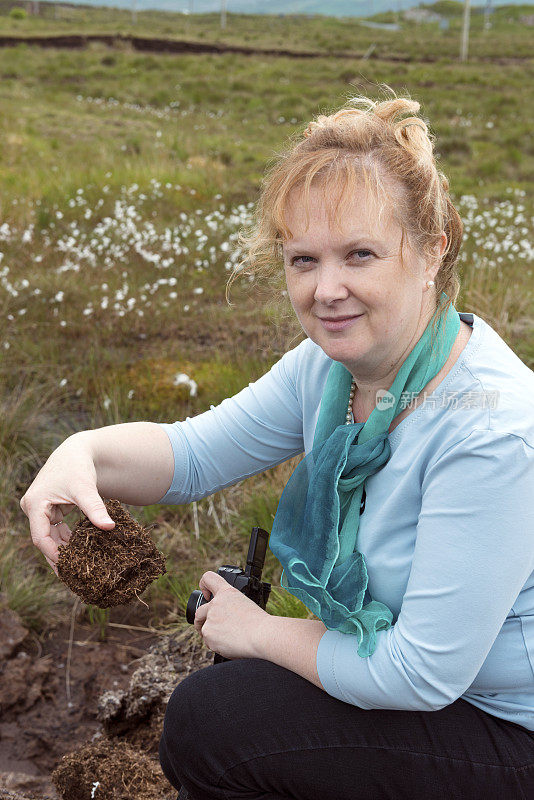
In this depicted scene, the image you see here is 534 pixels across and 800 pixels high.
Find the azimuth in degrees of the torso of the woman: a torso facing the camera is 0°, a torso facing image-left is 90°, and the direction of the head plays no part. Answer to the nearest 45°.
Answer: approximately 45°
